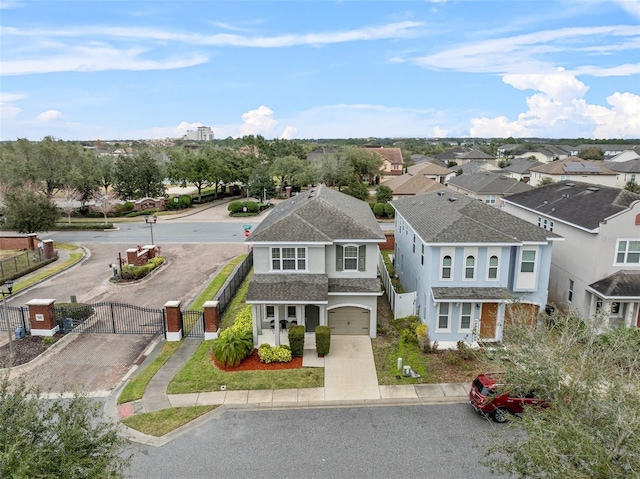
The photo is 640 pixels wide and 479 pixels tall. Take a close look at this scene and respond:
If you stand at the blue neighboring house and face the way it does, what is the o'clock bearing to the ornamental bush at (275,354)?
The ornamental bush is roughly at 2 o'clock from the blue neighboring house.

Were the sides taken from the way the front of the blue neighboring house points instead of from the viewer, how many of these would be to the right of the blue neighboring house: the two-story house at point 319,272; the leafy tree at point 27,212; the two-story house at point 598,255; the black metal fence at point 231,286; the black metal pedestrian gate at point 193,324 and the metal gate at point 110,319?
5

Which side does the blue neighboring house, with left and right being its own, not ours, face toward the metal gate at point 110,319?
right

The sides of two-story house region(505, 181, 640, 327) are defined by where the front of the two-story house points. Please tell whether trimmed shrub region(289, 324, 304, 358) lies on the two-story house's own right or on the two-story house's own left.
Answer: on the two-story house's own right

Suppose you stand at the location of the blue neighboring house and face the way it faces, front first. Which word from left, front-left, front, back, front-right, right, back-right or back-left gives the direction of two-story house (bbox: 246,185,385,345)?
right

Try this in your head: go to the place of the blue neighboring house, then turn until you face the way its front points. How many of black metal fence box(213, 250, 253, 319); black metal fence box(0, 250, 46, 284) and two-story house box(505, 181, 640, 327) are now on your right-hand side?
2

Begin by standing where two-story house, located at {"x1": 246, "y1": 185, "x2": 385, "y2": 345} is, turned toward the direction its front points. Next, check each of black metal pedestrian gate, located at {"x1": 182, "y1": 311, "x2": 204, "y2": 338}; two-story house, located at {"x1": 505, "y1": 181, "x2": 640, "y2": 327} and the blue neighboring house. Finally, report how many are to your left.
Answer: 2

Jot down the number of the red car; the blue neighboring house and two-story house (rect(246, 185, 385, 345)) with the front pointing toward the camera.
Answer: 2

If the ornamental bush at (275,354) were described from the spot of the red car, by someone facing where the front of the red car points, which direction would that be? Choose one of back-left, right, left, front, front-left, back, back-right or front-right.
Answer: back-left

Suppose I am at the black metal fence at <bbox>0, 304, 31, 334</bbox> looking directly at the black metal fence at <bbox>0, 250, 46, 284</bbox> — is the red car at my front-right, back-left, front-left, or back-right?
back-right

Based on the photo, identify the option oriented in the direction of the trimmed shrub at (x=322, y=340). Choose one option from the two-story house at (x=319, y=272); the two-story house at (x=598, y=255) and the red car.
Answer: the two-story house at (x=319, y=272)

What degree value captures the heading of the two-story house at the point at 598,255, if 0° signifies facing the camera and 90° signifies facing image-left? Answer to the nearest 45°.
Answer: approximately 315°

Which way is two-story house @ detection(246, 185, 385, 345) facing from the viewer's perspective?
toward the camera

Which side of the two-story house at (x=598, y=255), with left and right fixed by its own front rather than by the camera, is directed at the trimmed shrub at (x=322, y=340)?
right

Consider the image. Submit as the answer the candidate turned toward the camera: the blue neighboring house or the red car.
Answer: the blue neighboring house

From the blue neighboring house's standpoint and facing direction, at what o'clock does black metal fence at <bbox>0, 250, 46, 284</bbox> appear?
The black metal fence is roughly at 3 o'clock from the blue neighboring house.

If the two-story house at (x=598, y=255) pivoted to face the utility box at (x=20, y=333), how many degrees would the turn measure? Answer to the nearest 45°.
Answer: approximately 90° to its right

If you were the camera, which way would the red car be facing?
facing away from the viewer and to the right of the viewer
